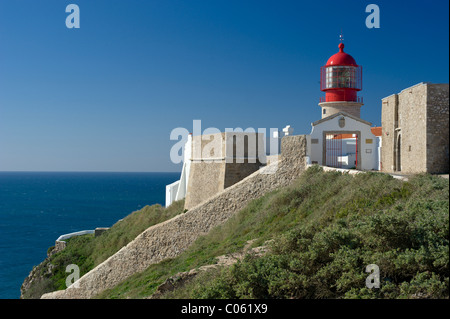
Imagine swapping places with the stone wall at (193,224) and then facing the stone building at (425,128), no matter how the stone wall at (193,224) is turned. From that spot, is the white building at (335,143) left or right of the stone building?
left

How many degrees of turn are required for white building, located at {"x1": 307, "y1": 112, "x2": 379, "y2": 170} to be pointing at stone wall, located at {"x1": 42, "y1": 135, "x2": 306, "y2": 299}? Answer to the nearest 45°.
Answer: approximately 90° to its right

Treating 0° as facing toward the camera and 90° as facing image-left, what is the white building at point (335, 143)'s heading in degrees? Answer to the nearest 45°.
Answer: approximately 0°

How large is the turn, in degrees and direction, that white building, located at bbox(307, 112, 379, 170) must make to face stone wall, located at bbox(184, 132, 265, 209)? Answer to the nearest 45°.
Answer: approximately 135° to its right

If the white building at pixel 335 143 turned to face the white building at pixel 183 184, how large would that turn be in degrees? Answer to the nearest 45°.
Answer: approximately 135° to its right
